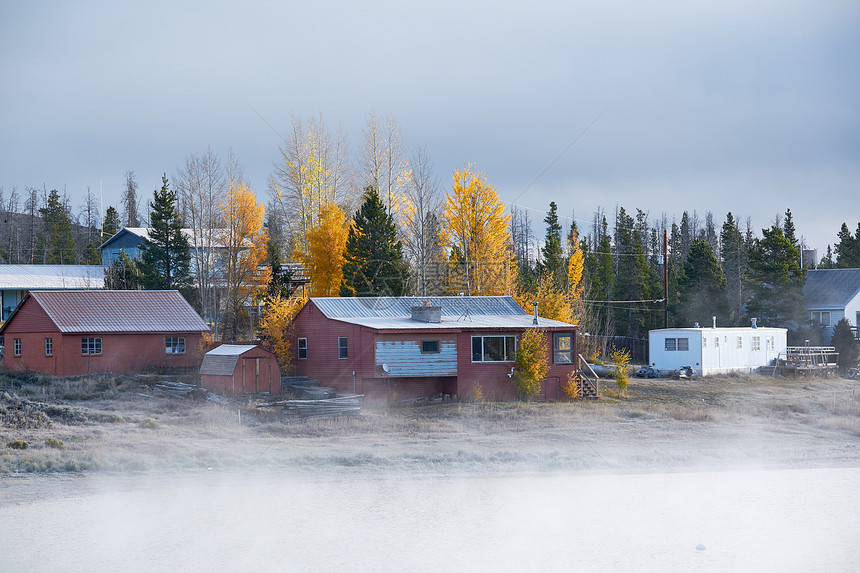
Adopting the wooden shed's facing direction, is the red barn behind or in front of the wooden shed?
behind

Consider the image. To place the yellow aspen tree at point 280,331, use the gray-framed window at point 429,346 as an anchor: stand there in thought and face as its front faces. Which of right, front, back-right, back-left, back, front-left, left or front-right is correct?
back-right

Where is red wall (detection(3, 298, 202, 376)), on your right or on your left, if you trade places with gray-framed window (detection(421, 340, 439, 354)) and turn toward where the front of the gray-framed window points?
on your right

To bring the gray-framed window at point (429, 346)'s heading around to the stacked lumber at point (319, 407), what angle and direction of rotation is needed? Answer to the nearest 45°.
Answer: approximately 45° to its right

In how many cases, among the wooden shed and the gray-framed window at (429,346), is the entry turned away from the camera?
0

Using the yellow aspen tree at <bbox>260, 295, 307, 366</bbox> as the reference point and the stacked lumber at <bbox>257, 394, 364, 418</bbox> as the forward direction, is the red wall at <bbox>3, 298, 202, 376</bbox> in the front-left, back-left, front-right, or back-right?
back-right

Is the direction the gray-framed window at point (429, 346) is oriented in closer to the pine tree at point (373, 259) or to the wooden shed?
the wooden shed

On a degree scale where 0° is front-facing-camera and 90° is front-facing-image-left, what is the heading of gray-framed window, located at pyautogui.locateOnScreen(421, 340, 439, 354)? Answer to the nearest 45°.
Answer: approximately 0°

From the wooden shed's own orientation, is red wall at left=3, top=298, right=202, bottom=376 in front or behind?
behind

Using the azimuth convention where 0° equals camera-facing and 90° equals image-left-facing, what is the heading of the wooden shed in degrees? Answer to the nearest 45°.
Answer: approximately 315°

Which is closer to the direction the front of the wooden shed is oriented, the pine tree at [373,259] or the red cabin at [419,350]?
the red cabin
